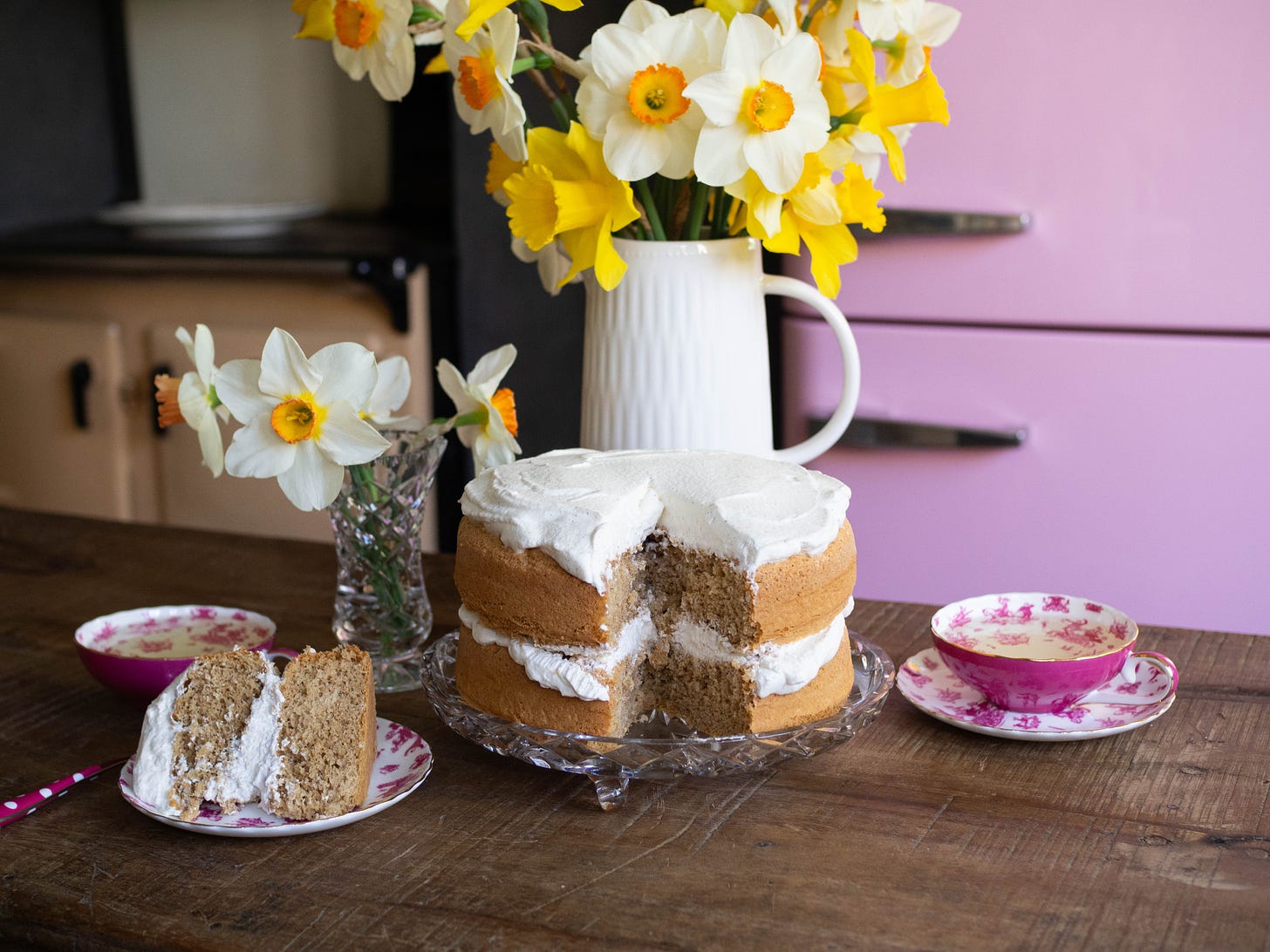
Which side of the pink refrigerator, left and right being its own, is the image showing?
front

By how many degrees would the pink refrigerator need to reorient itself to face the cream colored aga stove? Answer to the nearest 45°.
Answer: approximately 90° to its right

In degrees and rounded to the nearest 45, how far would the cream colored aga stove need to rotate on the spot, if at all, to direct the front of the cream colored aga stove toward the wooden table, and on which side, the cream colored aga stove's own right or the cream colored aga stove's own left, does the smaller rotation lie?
0° — it already faces it

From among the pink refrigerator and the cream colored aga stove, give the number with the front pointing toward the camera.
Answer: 2

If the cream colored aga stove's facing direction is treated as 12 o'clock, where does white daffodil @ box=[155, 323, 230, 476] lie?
The white daffodil is roughly at 12 o'clock from the cream colored aga stove.

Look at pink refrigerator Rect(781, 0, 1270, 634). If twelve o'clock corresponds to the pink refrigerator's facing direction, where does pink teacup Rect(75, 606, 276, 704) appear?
The pink teacup is roughly at 1 o'clock from the pink refrigerator.

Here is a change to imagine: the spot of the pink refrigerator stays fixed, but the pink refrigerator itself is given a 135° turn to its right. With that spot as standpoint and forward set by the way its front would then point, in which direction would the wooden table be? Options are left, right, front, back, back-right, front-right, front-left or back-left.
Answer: back-left

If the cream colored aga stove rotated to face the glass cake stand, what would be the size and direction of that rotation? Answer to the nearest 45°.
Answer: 0° — it already faces it

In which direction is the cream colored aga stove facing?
toward the camera

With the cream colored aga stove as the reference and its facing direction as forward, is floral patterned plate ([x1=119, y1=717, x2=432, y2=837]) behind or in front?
in front

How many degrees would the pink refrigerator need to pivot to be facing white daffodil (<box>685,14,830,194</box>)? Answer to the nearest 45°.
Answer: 0° — it already faces it

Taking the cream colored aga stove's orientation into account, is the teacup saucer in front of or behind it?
in front

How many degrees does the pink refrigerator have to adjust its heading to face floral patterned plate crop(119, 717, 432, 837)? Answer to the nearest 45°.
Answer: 0° — it already faces it

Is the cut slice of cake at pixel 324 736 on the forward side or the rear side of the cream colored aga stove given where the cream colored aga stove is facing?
on the forward side

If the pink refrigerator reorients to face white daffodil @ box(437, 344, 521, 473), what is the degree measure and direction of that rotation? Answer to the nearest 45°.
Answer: approximately 45° to its right

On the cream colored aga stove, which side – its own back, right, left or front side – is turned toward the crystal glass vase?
front
